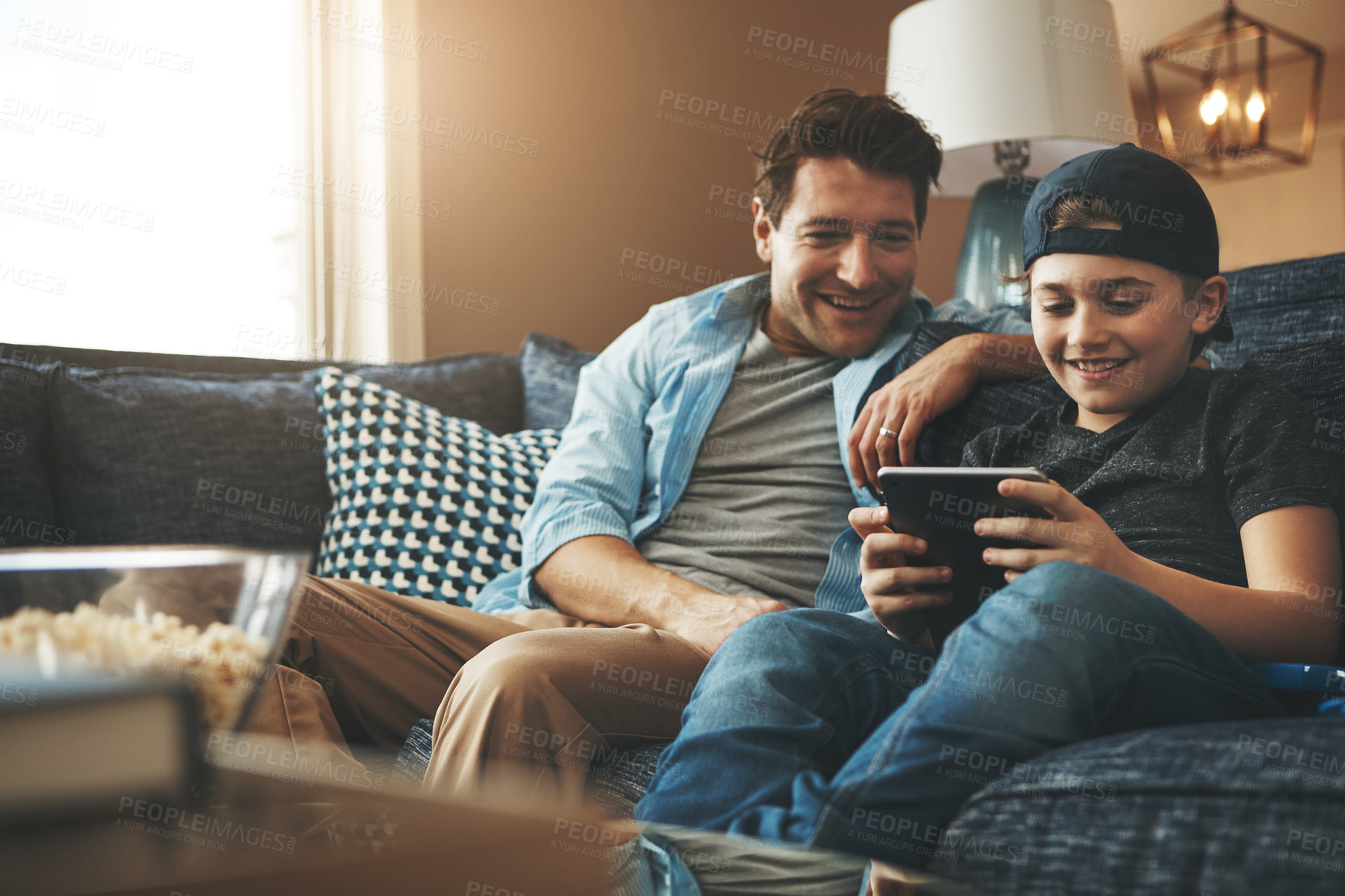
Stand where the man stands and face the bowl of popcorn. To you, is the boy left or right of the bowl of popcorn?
left

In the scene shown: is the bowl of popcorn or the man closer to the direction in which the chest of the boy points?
the bowl of popcorn

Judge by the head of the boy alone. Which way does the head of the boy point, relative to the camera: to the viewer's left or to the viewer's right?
to the viewer's left

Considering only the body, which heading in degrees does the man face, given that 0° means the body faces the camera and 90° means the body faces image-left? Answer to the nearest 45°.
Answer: approximately 0°

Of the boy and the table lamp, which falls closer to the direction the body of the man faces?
the boy

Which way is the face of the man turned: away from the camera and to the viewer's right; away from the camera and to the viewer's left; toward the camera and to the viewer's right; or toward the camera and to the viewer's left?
toward the camera and to the viewer's right

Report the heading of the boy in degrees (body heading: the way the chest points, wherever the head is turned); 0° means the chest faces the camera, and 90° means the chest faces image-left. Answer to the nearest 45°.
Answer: approximately 45°

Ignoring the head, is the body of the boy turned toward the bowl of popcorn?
yes

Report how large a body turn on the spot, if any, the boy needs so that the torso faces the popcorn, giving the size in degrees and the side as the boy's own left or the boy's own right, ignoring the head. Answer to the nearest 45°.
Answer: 0° — they already face it
